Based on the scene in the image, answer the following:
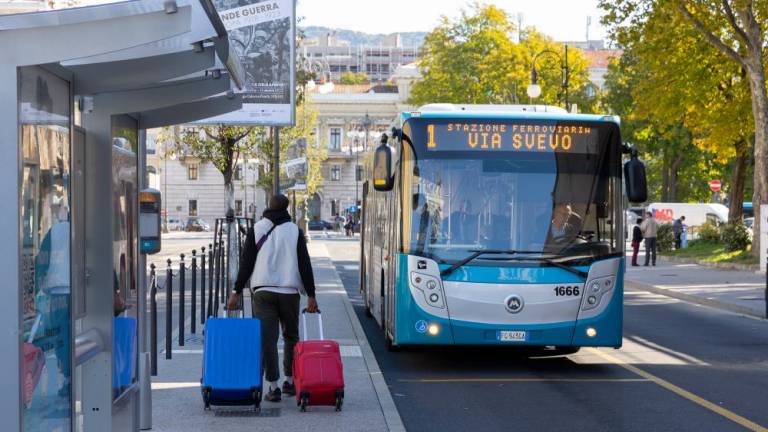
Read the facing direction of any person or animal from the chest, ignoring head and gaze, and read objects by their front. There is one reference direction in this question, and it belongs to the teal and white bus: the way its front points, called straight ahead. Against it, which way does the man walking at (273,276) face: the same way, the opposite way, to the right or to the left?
the opposite way

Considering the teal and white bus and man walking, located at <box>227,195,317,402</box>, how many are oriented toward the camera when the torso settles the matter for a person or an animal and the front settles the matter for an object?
1

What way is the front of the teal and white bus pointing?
toward the camera

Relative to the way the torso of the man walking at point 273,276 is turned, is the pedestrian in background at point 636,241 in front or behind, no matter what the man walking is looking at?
in front

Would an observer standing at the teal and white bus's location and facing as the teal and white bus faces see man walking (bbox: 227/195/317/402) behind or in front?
in front

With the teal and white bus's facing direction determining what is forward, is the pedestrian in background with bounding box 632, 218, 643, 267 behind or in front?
behind

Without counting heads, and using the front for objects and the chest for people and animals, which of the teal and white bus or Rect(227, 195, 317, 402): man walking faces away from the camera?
the man walking

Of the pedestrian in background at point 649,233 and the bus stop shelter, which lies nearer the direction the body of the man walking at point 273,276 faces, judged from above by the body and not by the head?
the pedestrian in background

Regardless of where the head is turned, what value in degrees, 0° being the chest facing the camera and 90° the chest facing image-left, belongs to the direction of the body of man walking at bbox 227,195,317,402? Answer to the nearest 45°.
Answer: approximately 180°
